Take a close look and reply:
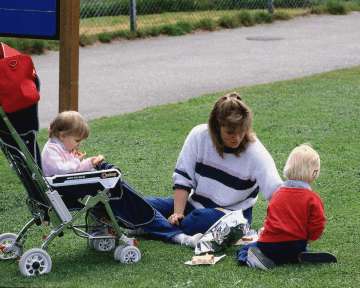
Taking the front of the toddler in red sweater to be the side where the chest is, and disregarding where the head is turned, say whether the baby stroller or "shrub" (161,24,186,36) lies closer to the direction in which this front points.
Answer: the shrub

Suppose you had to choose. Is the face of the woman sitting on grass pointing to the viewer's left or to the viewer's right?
to the viewer's right

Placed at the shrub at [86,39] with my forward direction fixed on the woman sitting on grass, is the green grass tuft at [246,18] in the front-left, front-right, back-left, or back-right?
back-left
